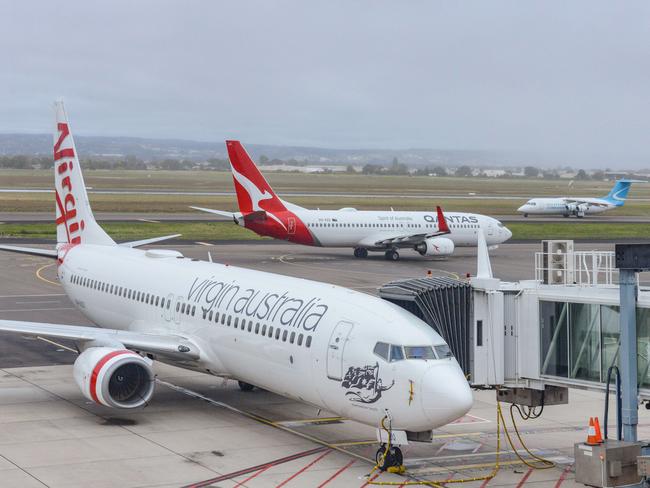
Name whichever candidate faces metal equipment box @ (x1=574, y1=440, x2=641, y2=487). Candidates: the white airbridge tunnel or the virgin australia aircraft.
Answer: the virgin australia aircraft

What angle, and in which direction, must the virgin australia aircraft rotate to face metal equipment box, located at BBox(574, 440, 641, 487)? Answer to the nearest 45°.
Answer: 0° — it already faces it

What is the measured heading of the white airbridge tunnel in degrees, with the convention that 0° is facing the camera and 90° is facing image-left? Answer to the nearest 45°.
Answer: approximately 90°

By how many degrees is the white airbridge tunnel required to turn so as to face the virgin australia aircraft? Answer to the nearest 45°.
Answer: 0° — it already faces it

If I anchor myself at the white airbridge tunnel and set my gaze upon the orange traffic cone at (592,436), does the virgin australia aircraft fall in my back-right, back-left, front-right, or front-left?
back-right

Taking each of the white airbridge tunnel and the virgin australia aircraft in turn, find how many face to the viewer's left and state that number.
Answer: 1

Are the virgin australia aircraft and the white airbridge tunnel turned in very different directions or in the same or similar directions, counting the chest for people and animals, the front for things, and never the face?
very different directions

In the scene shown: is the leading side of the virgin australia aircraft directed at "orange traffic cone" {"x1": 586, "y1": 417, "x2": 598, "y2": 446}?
yes

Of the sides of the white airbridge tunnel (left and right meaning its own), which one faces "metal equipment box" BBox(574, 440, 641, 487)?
left

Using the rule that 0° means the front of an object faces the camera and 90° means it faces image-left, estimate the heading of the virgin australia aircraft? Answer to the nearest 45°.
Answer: approximately 315°

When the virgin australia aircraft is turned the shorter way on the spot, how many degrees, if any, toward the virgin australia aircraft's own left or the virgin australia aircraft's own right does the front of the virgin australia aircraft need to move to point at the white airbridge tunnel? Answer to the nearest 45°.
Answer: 0° — it already faces it
